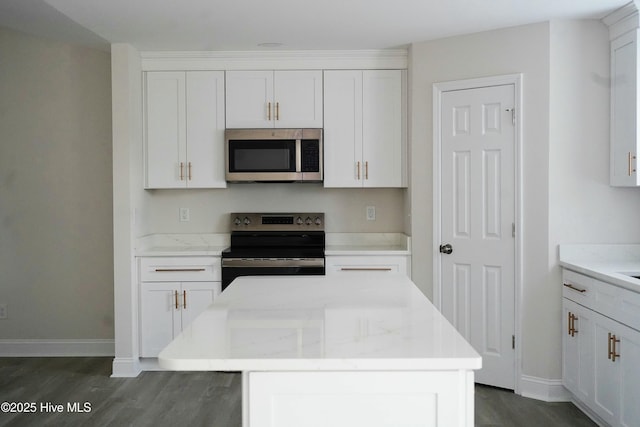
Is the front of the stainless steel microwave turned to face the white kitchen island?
yes

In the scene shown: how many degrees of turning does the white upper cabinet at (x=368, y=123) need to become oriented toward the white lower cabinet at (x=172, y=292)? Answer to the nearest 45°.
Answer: approximately 90° to its right

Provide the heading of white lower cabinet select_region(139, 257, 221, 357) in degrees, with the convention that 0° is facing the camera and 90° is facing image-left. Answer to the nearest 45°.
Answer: approximately 0°

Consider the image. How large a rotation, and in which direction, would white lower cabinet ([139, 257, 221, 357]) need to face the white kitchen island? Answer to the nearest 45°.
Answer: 0° — it already faces it

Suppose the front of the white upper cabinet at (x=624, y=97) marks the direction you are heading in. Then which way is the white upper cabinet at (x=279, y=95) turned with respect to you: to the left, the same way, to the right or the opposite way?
to the left

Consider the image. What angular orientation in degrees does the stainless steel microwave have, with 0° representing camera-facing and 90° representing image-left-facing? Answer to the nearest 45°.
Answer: approximately 0°
